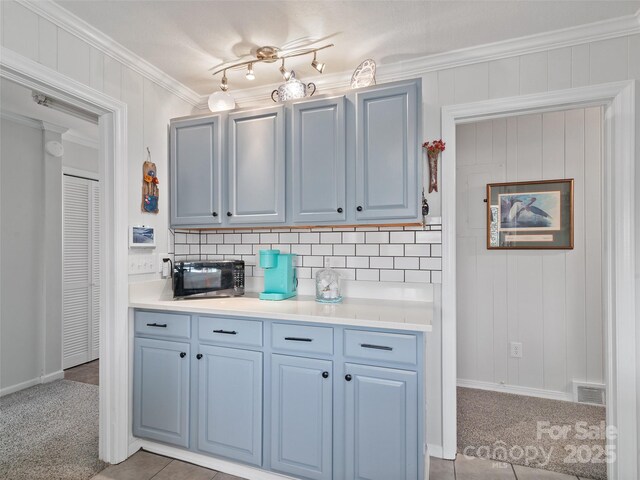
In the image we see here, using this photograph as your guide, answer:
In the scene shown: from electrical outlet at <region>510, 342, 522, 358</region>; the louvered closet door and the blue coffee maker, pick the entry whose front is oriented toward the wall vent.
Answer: the louvered closet door

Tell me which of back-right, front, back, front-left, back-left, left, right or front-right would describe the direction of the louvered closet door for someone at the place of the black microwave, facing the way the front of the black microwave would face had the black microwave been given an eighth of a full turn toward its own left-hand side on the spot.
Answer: back

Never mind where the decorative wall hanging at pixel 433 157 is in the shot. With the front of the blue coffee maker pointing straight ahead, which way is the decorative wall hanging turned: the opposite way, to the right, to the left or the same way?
the same way

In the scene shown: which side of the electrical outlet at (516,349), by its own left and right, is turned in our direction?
front

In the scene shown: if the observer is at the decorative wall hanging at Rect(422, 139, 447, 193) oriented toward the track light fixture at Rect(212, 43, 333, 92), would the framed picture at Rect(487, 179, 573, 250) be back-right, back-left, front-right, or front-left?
back-right

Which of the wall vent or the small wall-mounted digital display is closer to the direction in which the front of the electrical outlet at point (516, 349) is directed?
the small wall-mounted digital display

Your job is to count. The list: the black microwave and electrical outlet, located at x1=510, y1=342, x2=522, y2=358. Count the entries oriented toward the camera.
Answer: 2

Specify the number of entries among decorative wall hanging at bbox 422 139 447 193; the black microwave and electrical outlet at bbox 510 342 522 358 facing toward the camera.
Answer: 3

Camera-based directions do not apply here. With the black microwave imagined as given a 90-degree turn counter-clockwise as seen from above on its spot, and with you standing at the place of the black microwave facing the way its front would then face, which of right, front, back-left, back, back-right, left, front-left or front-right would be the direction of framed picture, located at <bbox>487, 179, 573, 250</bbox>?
front

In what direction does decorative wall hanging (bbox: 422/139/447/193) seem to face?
toward the camera

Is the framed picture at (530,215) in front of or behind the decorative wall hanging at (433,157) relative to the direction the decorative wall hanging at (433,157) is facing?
behind

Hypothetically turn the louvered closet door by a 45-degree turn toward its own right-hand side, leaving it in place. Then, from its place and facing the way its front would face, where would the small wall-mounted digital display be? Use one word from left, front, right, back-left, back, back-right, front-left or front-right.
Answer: front

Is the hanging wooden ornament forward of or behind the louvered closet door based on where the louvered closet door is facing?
forward

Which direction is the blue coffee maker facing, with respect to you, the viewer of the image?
facing the viewer and to the left of the viewer

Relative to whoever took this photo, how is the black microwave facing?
facing the viewer
